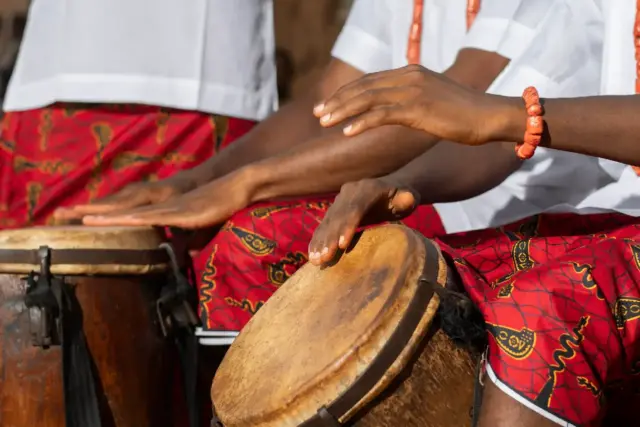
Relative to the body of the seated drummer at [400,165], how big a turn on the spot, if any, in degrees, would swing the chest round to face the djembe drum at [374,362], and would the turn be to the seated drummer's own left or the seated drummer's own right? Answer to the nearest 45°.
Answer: approximately 45° to the seated drummer's own left

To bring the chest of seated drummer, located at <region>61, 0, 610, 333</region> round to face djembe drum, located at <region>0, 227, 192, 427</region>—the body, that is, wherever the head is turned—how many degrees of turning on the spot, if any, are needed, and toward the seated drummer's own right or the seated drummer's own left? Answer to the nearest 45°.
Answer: approximately 45° to the seated drummer's own right

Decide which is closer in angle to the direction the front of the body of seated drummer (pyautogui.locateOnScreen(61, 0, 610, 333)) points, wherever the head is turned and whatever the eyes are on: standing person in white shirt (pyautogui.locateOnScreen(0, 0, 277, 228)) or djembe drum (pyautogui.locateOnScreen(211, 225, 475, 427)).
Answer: the djembe drum

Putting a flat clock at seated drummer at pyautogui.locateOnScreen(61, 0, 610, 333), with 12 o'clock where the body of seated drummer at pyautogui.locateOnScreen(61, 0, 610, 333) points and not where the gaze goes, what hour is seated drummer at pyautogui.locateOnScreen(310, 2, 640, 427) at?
seated drummer at pyautogui.locateOnScreen(310, 2, 640, 427) is roughly at 10 o'clock from seated drummer at pyautogui.locateOnScreen(61, 0, 610, 333).

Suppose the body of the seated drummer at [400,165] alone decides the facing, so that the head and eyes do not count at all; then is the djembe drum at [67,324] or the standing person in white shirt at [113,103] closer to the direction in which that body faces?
the djembe drum

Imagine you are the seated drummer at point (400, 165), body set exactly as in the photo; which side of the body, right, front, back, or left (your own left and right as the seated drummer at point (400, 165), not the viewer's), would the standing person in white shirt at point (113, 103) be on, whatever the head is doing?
right
